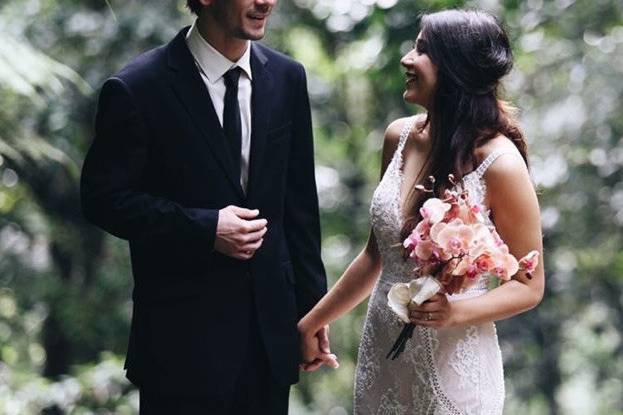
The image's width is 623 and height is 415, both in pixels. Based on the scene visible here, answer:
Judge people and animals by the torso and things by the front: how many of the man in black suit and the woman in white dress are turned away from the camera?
0

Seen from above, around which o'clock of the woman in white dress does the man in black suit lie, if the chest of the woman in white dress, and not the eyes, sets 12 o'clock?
The man in black suit is roughly at 2 o'clock from the woman in white dress.

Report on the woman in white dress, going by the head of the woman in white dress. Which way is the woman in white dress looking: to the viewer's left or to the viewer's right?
to the viewer's left

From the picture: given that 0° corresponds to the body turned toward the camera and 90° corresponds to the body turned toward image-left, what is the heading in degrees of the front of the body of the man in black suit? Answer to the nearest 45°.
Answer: approximately 315°
